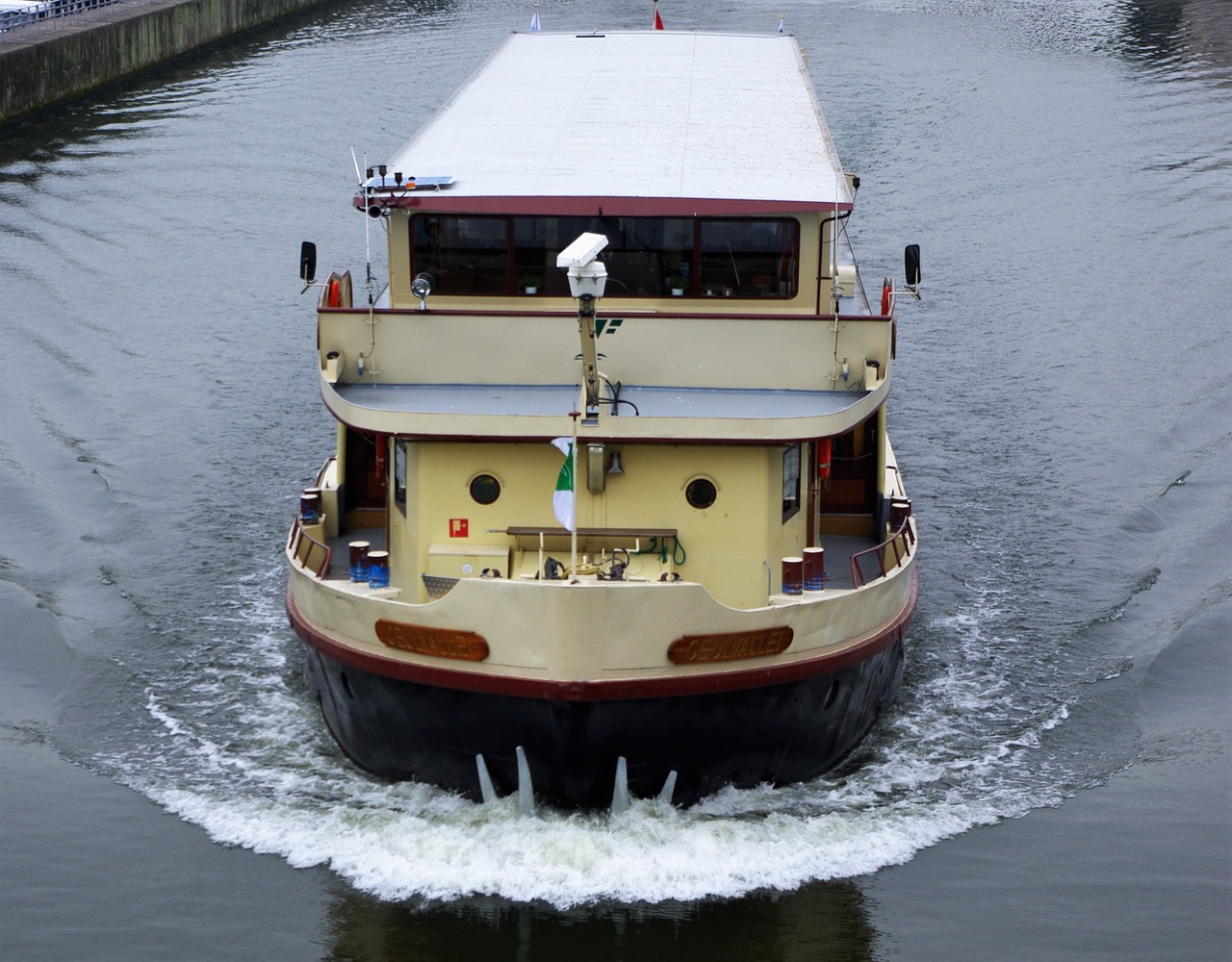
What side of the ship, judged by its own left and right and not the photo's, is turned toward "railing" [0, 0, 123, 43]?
back

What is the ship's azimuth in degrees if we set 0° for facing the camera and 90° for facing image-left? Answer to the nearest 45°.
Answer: approximately 0°
